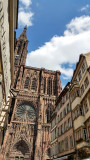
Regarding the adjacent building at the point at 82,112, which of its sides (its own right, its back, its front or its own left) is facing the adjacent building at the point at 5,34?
front
